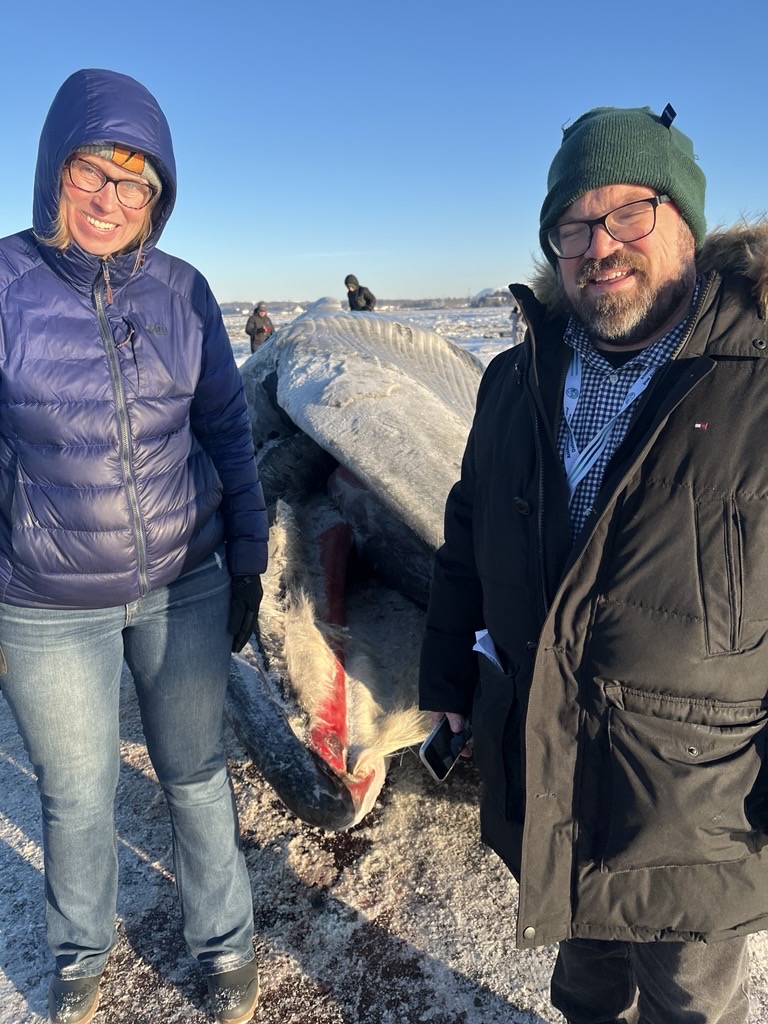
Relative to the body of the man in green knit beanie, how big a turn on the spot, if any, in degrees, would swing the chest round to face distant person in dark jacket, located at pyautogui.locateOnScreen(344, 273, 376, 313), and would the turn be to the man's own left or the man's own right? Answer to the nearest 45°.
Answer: approximately 135° to the man's own right

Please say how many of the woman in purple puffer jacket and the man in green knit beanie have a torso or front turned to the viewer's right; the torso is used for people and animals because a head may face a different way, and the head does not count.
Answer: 0

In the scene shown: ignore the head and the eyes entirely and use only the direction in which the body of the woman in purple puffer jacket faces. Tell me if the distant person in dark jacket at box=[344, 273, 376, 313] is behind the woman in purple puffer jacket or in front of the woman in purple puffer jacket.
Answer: behind

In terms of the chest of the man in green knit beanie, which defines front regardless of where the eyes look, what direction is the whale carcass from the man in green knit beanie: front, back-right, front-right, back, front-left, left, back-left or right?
right

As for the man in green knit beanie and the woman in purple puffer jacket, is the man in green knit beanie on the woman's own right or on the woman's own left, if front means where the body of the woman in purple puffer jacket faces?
on the woman's own left

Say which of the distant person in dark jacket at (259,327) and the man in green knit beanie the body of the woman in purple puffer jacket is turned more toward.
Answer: the man in green knit beanie

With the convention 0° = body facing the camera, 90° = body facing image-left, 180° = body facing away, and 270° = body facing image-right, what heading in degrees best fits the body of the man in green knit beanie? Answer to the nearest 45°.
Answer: approximately 45°

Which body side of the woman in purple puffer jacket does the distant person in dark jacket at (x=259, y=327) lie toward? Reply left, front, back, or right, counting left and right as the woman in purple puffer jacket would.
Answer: back
